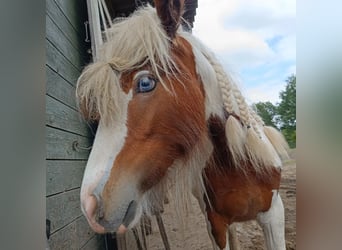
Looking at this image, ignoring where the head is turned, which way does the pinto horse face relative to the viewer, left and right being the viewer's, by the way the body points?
facing the viewer and to the left of the viewer
